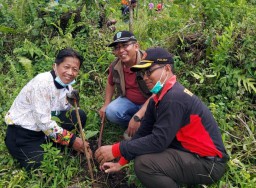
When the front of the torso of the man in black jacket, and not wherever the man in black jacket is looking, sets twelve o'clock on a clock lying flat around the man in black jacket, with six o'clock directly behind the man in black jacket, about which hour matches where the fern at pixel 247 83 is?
The fern is roughly at 4 o'clock from the man in black jacket.

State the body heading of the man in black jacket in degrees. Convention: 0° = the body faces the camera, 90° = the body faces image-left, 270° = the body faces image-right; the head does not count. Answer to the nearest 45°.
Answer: approximately 90°
